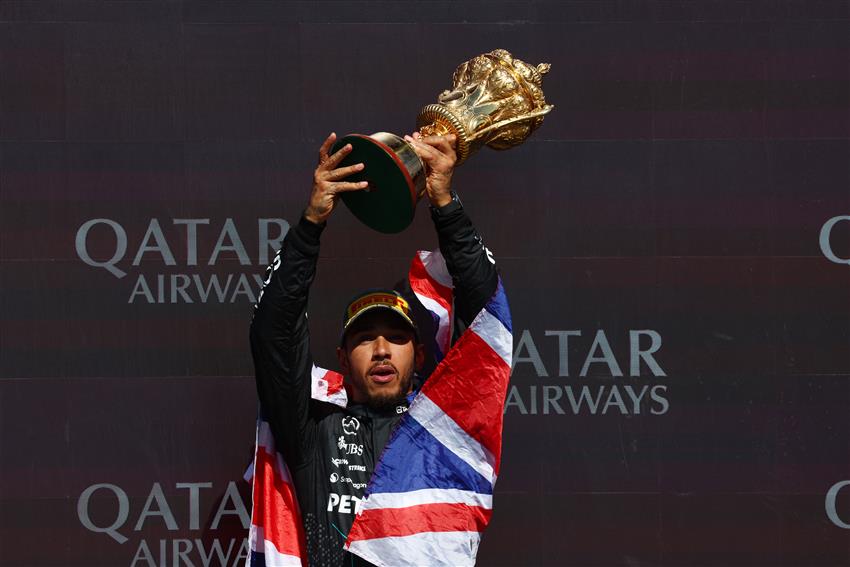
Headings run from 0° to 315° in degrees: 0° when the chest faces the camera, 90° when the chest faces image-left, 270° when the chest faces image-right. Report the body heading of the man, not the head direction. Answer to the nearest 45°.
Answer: approximately 0°
